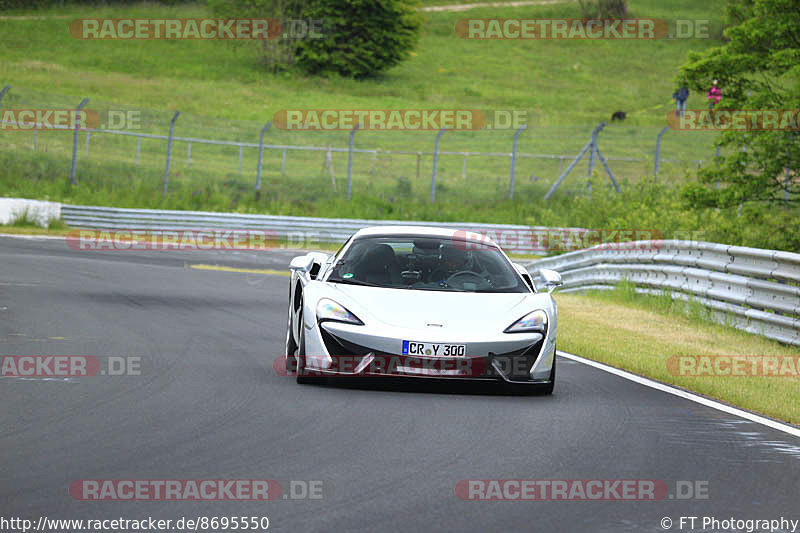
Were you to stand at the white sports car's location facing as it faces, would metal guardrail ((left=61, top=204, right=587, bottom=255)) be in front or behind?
behind

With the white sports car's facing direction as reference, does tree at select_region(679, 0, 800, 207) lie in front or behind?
behind

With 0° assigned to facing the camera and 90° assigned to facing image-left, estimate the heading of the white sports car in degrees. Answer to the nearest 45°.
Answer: approximately 0°

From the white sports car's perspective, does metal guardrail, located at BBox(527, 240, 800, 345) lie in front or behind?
behind

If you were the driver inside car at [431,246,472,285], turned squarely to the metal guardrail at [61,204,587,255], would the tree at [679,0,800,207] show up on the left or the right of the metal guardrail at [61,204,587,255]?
right
